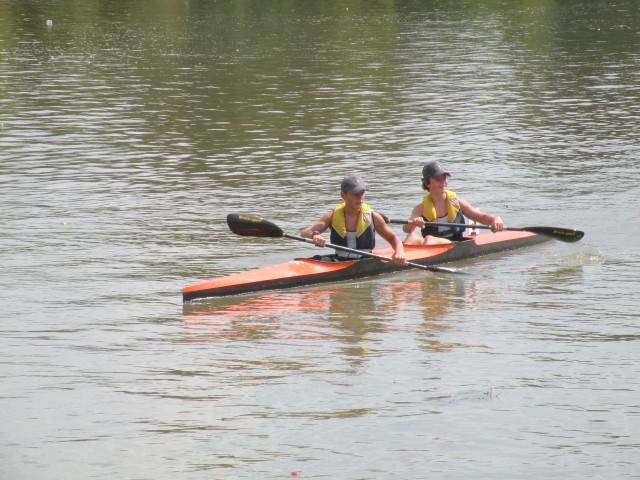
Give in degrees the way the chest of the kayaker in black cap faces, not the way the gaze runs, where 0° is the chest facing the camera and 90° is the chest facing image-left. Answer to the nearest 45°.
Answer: approximately 0°

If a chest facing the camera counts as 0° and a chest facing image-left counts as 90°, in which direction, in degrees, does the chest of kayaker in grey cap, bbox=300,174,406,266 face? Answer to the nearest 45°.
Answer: approximately 0°

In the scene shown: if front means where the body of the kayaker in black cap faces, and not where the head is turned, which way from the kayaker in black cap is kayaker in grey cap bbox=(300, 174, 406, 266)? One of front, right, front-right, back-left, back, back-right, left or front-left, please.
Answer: front-right

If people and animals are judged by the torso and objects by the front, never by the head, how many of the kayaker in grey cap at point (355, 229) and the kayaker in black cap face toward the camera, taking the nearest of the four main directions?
2

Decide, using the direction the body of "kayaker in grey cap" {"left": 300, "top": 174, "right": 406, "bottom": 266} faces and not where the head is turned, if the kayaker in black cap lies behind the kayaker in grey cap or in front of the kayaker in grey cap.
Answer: behind

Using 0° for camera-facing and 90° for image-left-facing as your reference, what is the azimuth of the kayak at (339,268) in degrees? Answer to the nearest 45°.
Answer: approximately 45°
